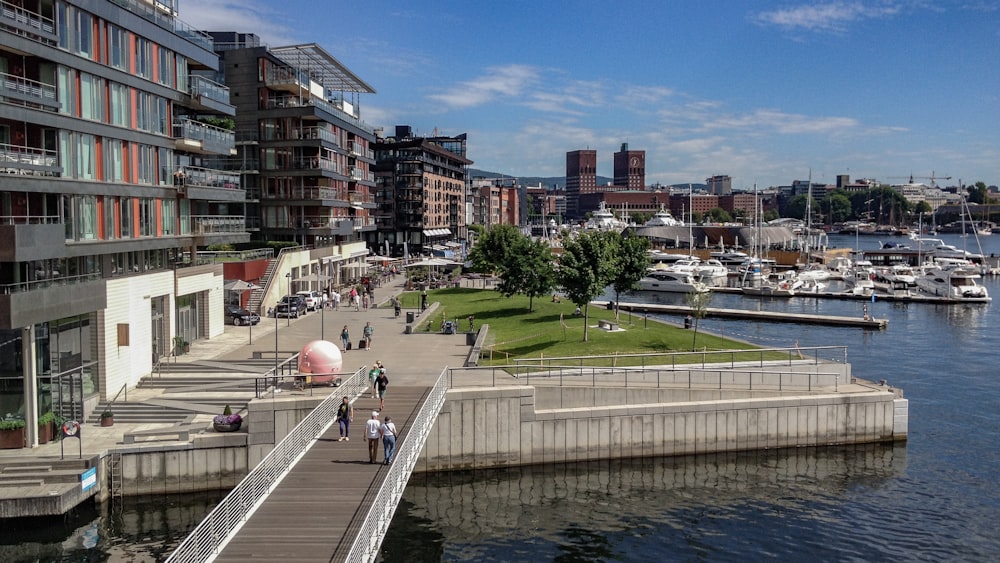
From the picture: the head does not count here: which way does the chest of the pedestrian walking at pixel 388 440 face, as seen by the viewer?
away from the camera

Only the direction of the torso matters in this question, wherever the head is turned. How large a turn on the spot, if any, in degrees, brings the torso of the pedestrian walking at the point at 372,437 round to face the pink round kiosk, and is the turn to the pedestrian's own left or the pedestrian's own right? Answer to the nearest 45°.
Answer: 0° — they already face it

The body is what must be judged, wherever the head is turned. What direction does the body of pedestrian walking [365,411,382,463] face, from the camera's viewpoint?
away from the camera

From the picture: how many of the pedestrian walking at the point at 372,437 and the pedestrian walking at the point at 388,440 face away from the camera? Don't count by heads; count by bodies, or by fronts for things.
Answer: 2

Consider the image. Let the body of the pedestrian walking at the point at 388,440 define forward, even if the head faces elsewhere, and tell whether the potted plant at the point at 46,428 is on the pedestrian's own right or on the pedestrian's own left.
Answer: on the pedestrian's own left

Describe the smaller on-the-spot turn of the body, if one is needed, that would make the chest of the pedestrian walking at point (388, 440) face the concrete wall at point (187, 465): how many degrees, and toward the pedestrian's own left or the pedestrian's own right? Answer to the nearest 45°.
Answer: approximately 45° to the pedestrian's own left

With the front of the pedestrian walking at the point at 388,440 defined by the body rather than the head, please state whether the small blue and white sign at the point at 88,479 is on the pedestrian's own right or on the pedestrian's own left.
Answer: on the pedestrian's own left
